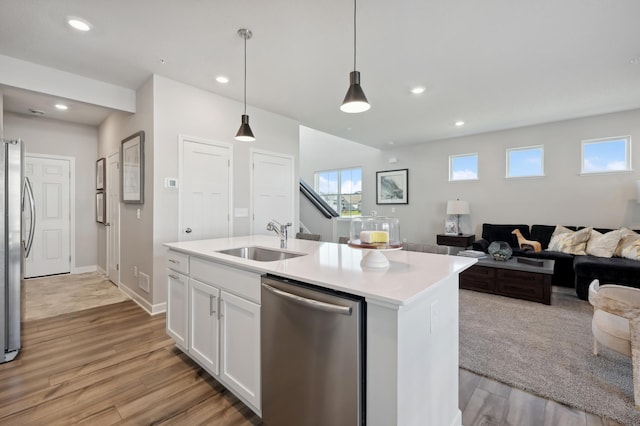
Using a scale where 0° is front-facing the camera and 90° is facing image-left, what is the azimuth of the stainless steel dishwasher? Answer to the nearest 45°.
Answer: approximately 45°

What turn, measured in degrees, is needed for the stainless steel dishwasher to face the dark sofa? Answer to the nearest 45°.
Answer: approximately 180°

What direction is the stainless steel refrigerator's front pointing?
to the viewer's right

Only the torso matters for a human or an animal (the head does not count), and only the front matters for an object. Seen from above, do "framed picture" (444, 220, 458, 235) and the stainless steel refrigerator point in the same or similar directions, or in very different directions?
very different directions

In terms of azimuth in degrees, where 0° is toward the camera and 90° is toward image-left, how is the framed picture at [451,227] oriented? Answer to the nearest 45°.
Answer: approximately 0°

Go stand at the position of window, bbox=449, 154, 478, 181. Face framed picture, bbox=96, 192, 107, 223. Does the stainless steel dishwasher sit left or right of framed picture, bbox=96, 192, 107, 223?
left
